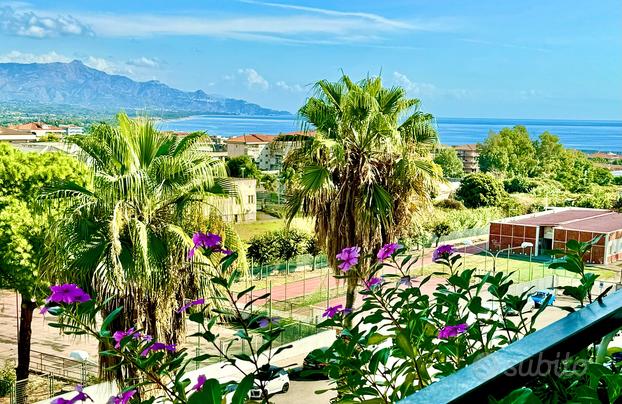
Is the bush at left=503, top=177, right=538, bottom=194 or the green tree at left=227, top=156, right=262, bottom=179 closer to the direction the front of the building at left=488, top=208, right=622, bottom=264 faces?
the green tree

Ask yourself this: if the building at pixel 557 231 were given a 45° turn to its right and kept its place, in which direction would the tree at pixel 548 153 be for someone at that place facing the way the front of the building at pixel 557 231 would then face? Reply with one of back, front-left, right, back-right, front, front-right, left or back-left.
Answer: right

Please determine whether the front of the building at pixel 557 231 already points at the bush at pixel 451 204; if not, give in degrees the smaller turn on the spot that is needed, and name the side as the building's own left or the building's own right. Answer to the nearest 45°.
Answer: approximately 90° to the building's own right

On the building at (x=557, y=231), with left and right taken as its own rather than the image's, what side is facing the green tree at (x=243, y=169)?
right

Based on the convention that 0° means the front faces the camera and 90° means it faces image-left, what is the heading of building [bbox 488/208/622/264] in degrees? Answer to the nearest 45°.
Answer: approximately 45°

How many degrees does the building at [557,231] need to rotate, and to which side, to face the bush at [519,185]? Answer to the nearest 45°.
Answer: approximately 135° to its right
